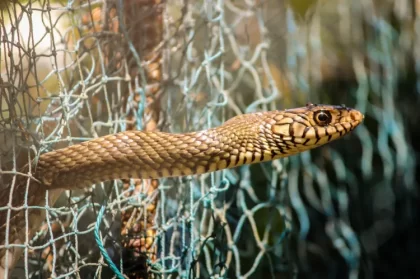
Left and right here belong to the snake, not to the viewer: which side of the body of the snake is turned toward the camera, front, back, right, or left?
right
